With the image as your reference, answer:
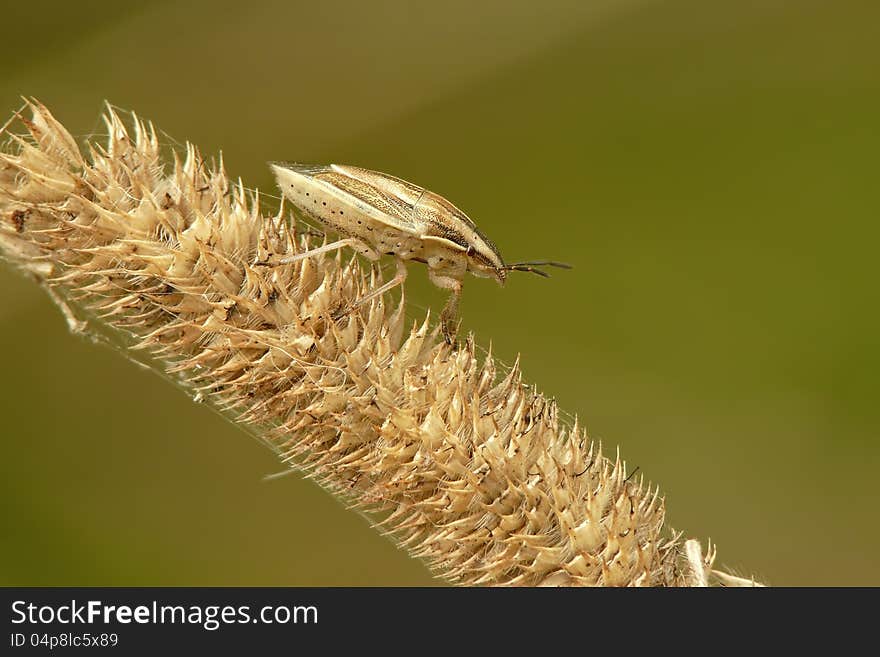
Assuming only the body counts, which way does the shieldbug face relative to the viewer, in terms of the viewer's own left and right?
facing to the right of the viewer
